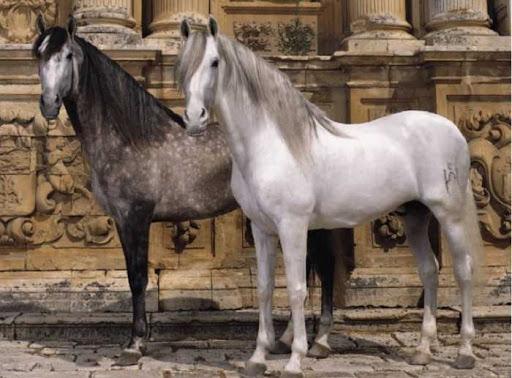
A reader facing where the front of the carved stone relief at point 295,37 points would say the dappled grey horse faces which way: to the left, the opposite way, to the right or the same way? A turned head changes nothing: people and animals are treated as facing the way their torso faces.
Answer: to the right

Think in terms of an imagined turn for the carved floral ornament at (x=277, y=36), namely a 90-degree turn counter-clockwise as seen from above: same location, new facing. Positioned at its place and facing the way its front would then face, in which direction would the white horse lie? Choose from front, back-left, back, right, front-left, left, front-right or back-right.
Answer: right

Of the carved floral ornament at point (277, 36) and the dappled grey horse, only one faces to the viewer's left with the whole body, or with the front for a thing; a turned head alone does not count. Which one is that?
the dappled grey horse

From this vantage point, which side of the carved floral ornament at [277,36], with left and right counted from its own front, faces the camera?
front

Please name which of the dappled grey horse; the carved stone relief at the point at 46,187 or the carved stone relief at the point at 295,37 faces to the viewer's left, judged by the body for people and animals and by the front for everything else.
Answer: the dappled grey horse

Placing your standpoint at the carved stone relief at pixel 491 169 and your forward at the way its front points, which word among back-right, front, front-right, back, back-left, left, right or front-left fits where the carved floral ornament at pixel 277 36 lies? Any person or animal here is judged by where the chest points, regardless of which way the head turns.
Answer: right

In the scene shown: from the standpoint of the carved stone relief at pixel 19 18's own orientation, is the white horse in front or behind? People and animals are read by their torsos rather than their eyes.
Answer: in front

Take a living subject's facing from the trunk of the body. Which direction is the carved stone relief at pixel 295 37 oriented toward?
toward the camera

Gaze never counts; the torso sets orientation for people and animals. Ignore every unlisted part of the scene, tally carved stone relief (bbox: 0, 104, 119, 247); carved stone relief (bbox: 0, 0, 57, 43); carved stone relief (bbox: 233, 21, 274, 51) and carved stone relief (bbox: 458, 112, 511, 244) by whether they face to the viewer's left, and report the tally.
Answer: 0

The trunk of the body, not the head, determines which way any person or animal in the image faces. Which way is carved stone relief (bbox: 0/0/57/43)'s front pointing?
toward the camera

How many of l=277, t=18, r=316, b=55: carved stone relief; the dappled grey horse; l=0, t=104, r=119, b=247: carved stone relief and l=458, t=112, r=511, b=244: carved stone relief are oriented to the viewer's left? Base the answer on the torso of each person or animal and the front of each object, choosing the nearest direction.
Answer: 1

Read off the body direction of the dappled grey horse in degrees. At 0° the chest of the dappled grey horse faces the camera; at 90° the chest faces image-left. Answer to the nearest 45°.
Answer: approximately 90°
